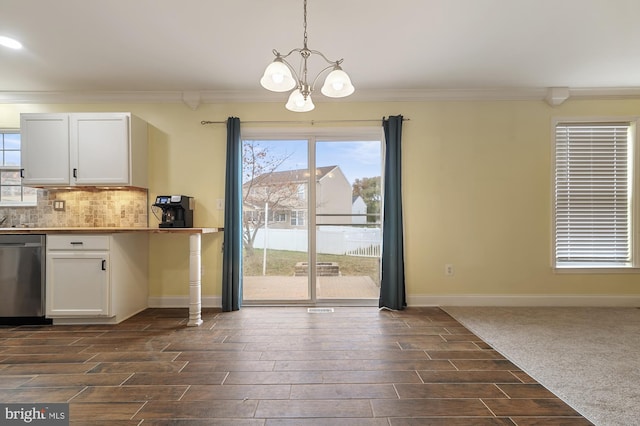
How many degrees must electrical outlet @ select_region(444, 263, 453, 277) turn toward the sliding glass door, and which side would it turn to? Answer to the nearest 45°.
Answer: approximately 90° to its right

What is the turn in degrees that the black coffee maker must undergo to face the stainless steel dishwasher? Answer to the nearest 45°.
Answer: approximately 45° to its right

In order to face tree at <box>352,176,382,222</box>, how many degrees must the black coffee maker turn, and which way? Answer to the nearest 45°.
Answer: approximately 135° to its left

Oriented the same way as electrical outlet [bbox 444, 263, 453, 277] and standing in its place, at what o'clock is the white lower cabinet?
The white lower cabinet is roughly at 2 o'clock from the electrical outlet.

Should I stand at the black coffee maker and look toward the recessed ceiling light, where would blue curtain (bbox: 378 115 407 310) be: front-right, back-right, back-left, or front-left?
back-left

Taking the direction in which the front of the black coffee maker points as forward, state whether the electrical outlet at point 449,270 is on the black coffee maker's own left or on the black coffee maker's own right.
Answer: on the black coffee maker's own left

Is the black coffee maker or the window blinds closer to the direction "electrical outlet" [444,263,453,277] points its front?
the black coffee maker

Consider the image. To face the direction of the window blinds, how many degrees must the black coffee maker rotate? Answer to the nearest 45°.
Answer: approximately 135° to its left

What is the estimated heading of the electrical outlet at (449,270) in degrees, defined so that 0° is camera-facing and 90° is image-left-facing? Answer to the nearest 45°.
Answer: approximately 0°

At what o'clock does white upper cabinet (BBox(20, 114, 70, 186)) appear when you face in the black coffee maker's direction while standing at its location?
The white upper cabinet is roughly at 2 o'clock from the black coffee maker.
